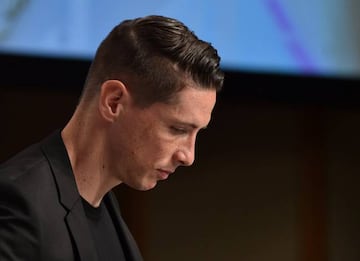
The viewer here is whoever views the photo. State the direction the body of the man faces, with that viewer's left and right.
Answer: facing the viewer and to the right of the viewer

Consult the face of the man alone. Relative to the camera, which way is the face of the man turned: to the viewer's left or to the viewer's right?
to the viewer's right
